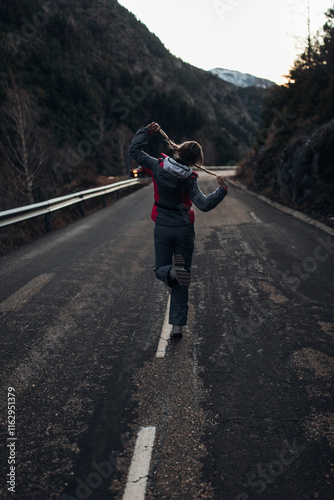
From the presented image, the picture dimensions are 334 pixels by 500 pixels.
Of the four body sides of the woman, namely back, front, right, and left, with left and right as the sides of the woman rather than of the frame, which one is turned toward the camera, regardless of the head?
back

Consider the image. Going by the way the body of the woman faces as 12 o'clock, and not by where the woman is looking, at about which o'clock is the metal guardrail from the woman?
The metal guardrail is roughly at 11 o'clock from the woman.
